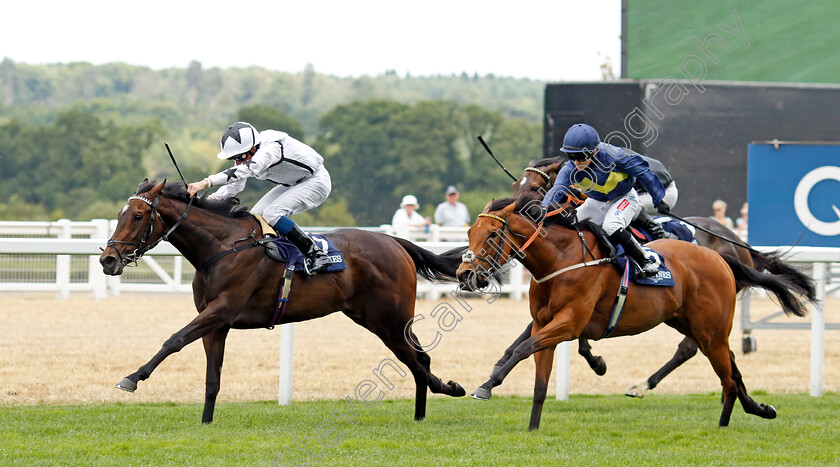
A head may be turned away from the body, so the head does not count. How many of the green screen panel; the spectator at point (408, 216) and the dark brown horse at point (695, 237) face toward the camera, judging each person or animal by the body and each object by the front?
2

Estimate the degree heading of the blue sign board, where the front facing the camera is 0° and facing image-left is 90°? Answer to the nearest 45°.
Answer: approximately 0°

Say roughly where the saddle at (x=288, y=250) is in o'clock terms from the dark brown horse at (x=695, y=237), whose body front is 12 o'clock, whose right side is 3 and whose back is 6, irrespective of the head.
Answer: The saddle is roughly at 11 o'clock from the dark brown horse.

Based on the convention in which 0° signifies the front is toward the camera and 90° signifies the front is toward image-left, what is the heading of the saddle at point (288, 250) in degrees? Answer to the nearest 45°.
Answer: approximately 90°

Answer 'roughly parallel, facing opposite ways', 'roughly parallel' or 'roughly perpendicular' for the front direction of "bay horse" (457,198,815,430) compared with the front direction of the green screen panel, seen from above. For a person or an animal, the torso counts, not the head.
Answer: roughly perpendicular

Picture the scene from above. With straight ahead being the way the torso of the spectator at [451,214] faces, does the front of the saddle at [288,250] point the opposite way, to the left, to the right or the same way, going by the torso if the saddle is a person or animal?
to the right

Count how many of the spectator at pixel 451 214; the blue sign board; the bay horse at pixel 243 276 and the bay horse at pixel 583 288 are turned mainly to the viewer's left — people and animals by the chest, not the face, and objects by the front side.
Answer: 2

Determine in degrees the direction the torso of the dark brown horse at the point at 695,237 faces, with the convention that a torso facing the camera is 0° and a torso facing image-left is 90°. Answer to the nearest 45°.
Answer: approximately 90°

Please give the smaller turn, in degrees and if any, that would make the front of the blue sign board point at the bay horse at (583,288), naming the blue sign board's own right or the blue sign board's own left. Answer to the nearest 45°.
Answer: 0° — it already faces it

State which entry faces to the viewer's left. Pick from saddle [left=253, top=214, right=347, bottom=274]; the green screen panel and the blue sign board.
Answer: the saddle

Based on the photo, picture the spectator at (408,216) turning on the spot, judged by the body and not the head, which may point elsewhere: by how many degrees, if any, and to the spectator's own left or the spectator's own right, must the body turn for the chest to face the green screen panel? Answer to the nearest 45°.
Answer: approximately 90° to the spectator's own left

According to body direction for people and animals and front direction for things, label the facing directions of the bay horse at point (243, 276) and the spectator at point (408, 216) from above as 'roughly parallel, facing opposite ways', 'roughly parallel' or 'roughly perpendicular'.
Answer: roughly perpendicular

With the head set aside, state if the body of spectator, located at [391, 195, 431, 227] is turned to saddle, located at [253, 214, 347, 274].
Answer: yes
